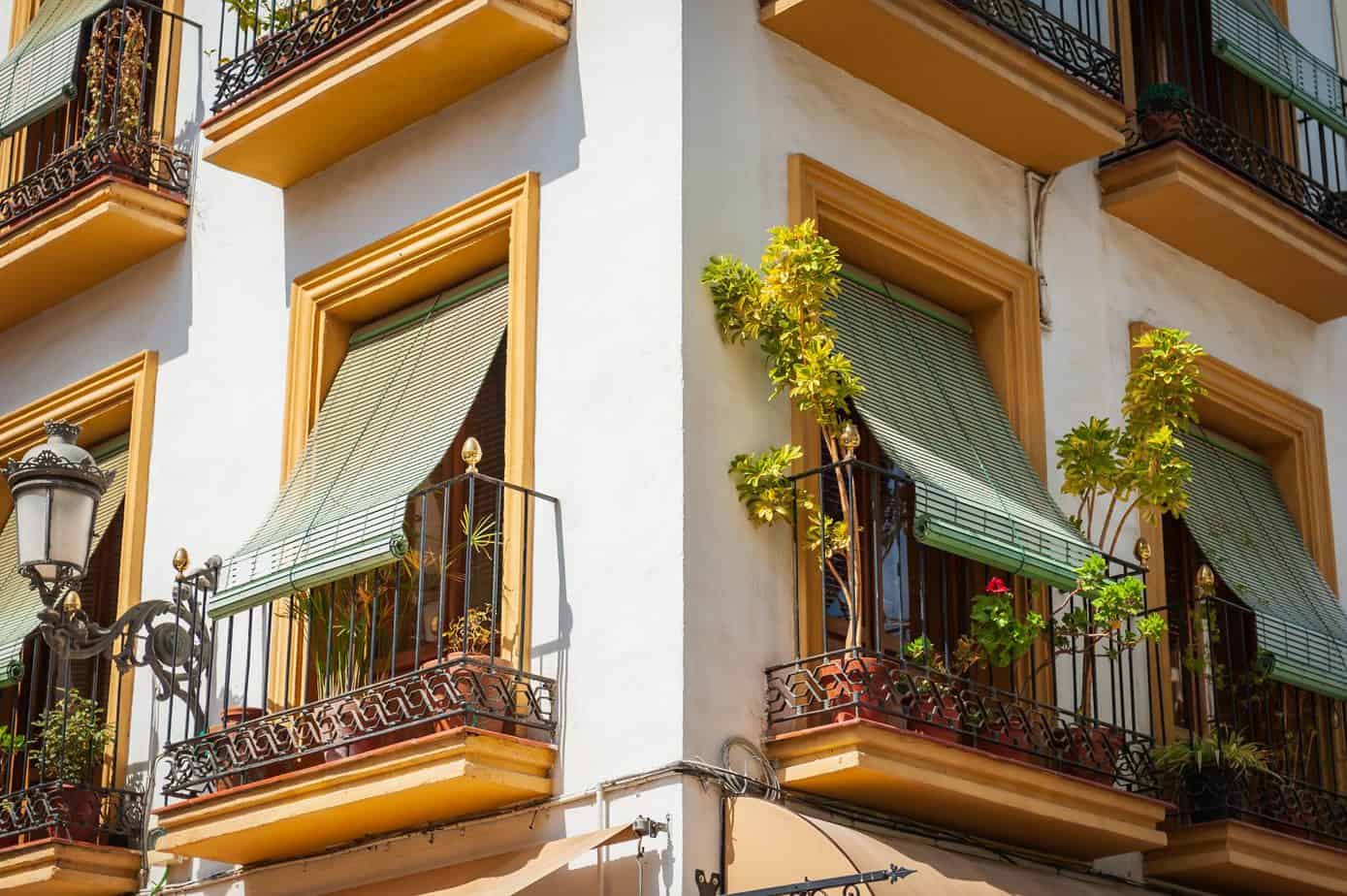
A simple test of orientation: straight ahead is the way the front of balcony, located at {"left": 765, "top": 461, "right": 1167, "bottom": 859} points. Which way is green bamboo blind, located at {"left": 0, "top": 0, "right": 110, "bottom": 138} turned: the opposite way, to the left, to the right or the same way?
to the right

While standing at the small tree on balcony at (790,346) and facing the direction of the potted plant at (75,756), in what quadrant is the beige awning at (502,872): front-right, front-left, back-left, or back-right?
front-left

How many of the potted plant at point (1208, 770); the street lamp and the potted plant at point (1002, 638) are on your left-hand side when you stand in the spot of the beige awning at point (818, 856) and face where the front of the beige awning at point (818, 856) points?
2

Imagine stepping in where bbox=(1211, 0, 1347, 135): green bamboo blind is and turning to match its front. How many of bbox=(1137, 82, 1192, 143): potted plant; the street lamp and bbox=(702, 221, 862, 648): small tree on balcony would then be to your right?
3

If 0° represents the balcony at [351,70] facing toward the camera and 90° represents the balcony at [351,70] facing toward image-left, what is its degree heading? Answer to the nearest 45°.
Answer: approximately 45°

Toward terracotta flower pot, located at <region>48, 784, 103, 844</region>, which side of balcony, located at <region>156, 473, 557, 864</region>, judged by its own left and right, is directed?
right

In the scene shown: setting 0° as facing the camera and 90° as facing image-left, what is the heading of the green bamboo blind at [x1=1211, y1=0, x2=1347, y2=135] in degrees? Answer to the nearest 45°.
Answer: approximately 315°

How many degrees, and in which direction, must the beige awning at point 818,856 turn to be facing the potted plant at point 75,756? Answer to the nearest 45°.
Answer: approximately 180°

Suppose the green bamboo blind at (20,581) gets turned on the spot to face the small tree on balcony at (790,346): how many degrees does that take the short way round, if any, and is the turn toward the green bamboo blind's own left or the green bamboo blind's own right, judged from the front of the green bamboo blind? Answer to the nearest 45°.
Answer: approximately 90° to the green bamboo blind's own left

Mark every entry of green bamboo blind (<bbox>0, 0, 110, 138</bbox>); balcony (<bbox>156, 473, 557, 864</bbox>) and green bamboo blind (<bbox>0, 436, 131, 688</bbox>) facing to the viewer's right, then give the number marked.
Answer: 0

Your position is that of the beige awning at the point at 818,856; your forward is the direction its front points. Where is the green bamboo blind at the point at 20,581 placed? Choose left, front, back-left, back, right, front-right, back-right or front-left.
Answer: back

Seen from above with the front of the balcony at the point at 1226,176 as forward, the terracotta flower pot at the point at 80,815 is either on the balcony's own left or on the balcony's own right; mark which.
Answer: on the balcony's own right

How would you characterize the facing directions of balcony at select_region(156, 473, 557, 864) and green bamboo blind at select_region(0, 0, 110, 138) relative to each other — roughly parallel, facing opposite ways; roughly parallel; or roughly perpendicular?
roughly parallel
